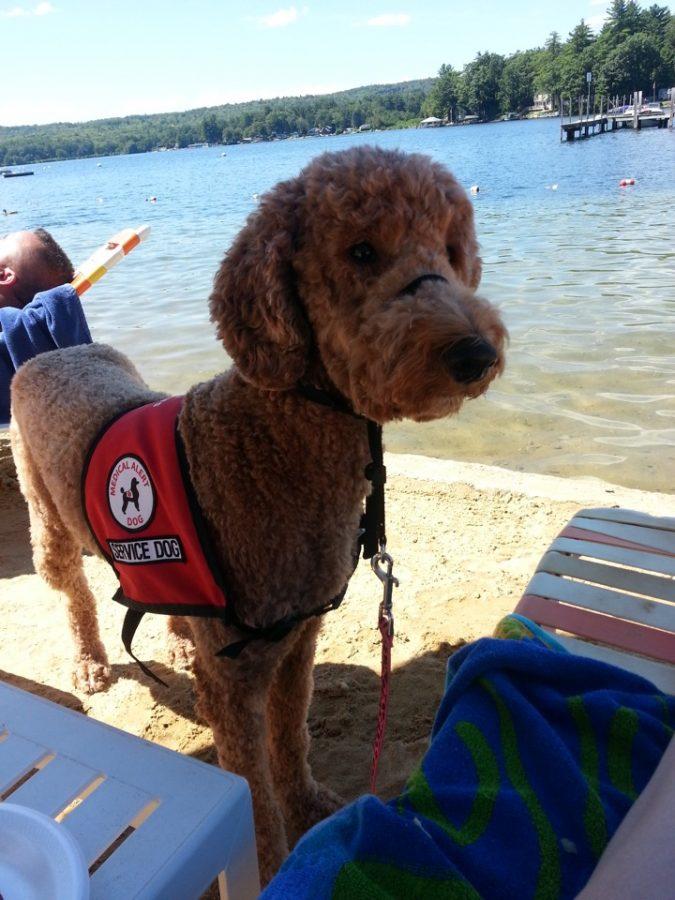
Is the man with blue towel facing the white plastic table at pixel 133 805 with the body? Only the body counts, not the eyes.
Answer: no

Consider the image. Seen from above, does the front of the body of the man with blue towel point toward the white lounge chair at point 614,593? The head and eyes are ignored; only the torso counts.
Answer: no

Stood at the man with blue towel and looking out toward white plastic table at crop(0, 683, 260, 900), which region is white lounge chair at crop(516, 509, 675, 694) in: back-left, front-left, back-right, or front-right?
front-left

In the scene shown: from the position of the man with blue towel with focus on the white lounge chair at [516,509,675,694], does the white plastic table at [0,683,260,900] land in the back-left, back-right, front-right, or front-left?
front-right
